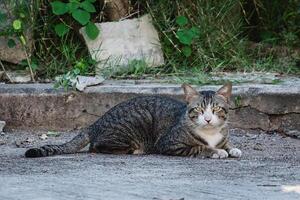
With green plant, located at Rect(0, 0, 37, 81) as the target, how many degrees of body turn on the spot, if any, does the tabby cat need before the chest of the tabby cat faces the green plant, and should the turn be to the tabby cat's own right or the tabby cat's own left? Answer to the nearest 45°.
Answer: approximately 135° to the tabby cat's own left

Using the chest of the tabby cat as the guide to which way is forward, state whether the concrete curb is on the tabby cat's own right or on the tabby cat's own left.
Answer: on the tabby cat's own left

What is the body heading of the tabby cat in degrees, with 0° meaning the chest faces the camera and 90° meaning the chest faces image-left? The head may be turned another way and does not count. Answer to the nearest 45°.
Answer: approximately 270°

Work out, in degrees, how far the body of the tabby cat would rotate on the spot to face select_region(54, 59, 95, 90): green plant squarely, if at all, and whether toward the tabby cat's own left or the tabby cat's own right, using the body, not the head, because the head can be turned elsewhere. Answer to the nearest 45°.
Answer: approximately 135° to the tabby cat's own left

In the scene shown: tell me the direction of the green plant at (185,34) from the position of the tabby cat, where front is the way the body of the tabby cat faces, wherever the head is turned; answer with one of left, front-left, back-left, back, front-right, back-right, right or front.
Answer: left

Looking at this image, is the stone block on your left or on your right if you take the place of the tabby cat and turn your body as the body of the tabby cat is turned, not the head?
on your left
